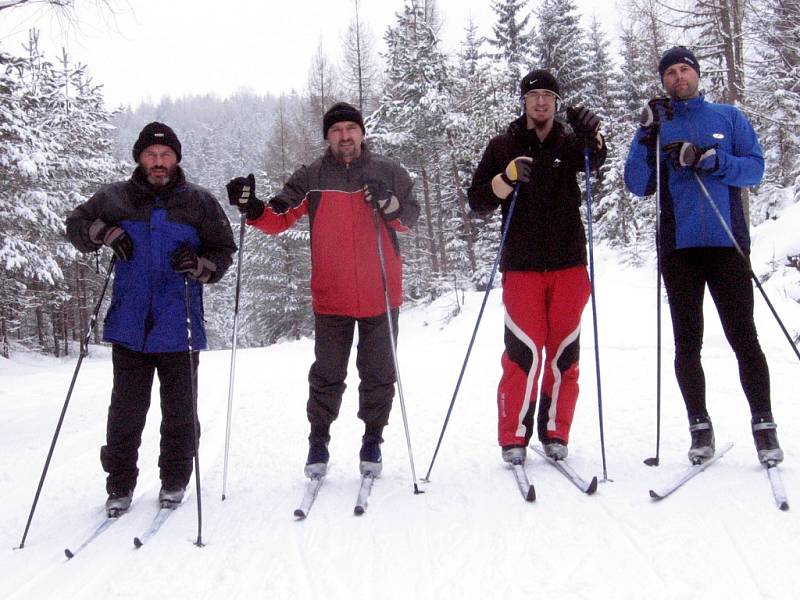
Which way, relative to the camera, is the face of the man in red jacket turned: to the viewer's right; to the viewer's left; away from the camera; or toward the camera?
toward the camera

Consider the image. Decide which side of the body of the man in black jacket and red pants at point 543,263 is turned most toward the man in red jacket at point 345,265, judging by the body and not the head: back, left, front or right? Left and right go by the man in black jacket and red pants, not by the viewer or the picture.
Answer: right

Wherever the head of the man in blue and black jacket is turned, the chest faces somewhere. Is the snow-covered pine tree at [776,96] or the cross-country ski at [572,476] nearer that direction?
the cross-country ski

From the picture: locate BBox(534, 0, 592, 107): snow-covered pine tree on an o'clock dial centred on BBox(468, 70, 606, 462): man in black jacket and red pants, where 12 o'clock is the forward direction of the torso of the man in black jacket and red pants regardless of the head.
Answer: The snow-covered pine tree is roughly at 6 o'clock from the man in black jacket and red pants.

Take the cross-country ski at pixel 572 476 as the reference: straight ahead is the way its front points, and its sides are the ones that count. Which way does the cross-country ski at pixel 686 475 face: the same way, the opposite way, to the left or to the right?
to the right

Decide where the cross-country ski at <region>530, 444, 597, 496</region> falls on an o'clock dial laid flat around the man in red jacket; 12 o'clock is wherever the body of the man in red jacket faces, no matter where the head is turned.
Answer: The cross-country ski is roughly at 10 o'clock from the man in red jacket.

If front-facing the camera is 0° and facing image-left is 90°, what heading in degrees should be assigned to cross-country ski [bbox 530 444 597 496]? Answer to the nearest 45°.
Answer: approximately 315°

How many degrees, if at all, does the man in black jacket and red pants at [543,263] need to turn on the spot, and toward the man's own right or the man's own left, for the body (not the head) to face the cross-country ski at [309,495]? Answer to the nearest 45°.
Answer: approximately 90° to the man's own right

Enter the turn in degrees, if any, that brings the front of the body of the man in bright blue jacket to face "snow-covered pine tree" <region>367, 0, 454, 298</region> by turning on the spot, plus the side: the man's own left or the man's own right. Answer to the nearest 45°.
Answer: approximately 135° to the man's own right

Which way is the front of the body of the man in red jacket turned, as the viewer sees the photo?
toward the camera

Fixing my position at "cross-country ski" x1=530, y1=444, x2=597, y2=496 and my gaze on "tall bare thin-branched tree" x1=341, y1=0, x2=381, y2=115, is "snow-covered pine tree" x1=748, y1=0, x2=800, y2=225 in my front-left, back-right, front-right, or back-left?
front-right

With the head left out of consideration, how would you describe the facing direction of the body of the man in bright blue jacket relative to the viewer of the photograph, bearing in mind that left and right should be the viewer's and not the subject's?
facing the viewer

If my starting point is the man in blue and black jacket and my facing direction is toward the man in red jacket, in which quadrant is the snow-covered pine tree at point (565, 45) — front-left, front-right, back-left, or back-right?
front-left

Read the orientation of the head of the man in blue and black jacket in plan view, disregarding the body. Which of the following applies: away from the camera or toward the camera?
toward the camera

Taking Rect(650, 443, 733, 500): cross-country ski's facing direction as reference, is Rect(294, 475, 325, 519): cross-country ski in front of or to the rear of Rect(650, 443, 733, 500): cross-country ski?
in front

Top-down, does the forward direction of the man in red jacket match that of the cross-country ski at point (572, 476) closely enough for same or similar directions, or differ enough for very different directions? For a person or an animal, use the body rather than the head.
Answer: same or similar directions

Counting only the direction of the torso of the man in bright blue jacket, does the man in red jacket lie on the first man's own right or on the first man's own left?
on the first man's own right

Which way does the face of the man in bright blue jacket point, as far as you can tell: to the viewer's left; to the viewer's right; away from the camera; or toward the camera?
toward the camera
